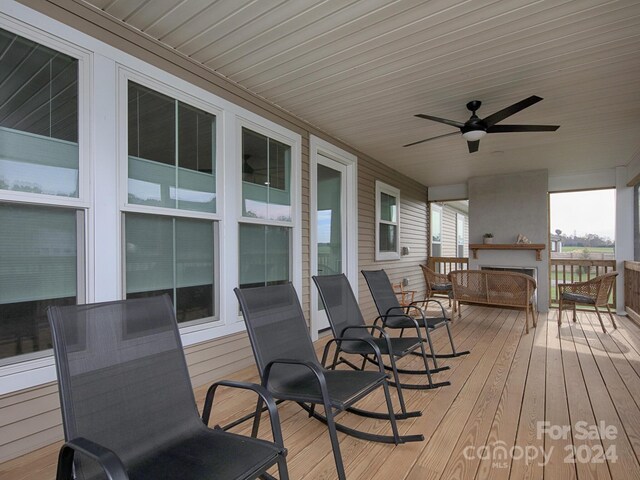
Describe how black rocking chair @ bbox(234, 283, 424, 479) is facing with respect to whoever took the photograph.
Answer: facing the viewer and to the right of the viewer

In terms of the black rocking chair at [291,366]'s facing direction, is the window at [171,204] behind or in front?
behind

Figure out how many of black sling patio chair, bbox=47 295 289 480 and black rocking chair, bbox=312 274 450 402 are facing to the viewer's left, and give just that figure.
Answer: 0

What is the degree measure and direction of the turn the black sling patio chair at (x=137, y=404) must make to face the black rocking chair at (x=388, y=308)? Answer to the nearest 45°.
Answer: approximately 90° to its left

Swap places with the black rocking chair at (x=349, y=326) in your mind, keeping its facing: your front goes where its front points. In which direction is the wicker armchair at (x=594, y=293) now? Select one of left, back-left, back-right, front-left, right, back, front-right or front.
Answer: left

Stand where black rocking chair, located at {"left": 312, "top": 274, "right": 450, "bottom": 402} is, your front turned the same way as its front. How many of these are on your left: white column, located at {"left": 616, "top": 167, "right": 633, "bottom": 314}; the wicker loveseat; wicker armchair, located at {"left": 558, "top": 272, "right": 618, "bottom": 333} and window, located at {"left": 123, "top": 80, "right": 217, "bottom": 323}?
3

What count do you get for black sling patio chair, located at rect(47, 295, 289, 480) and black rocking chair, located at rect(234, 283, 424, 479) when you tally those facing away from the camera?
0
